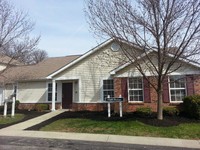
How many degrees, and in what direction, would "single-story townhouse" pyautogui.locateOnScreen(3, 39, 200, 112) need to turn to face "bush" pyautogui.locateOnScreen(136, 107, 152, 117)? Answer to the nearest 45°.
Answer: approximately 45° to its left

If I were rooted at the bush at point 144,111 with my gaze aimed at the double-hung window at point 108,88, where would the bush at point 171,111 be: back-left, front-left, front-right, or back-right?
back-right

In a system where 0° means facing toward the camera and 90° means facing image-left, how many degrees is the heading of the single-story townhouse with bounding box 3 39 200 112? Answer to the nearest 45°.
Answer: approximately 0°
